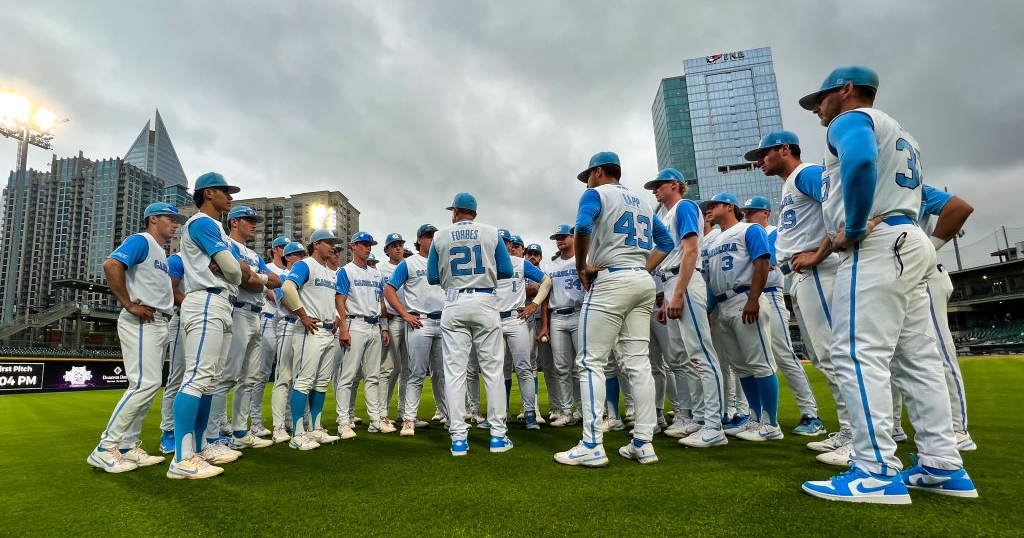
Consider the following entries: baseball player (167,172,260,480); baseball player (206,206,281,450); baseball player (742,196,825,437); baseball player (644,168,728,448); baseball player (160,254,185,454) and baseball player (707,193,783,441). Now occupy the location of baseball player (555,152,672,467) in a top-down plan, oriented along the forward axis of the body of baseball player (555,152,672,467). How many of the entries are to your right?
3

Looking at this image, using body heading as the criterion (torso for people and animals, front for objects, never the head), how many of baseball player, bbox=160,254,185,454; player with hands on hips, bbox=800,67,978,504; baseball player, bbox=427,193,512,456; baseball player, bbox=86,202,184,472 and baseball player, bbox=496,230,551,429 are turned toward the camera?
1

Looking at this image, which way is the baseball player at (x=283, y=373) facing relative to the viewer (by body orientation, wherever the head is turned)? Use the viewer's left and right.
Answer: facing the viewer and to the right of the viewer

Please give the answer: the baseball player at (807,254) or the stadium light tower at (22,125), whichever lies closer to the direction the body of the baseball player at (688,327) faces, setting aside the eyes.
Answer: the stadium light tower

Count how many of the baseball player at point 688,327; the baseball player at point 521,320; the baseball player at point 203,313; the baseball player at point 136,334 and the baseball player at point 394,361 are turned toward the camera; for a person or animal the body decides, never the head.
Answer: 2

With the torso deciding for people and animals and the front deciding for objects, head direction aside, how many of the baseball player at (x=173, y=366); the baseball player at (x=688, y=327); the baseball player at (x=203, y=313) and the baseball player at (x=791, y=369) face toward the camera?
0

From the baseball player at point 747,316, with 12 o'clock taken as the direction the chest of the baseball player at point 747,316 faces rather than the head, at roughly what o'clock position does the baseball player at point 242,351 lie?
the baseball player at point 242,351 is roughly at 1 o'clock from the baseball player at point 747,316.

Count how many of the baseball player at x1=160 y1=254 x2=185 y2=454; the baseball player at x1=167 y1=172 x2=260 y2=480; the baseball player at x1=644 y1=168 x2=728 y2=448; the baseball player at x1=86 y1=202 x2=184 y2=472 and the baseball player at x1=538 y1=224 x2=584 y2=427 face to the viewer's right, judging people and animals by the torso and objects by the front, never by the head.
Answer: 3

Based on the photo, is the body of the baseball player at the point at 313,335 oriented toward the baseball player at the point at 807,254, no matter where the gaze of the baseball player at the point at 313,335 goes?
yes

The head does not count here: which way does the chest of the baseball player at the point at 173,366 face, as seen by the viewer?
to the viewer's right

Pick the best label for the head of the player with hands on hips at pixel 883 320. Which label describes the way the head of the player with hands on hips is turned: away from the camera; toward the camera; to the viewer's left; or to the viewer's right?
to the viewer's left

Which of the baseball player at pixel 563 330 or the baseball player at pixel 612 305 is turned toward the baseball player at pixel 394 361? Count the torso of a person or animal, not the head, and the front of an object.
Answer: the baseball player at pixel 612 305

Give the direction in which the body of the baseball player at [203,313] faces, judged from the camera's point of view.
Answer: to the viewer's right

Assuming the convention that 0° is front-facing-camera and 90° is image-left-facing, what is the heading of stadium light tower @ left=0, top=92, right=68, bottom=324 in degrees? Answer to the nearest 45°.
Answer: approximately 315°

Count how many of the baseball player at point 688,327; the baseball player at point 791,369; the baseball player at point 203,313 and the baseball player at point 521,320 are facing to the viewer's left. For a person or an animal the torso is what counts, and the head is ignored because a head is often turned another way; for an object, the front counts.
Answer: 2

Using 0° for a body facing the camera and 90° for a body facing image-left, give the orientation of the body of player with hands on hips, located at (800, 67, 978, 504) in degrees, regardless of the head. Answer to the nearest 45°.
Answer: approximately 135°

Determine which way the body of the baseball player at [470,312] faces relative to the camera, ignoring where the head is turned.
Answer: away from the camera

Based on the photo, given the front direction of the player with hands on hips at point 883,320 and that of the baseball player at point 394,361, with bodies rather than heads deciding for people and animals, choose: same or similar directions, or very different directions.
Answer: very different directions

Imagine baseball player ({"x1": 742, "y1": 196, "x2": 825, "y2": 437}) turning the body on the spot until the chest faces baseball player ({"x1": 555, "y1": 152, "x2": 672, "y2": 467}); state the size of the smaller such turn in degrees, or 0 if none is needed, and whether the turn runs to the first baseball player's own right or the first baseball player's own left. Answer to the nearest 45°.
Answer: approximately 45° to the first baseball player's own left

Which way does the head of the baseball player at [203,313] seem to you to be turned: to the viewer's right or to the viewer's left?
to the viewer's right

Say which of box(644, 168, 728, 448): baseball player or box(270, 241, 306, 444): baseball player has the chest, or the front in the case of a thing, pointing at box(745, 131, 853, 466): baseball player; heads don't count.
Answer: box(270, 241, 306, 444): baseball player

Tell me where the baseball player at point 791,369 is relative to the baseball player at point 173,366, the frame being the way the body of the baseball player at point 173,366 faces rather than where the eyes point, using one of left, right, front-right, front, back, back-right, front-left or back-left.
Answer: front-right

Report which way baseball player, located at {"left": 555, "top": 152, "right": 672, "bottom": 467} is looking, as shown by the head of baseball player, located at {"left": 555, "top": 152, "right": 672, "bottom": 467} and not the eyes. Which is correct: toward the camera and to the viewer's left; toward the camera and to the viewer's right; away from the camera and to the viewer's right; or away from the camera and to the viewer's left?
away from the camera and to the viewer's left

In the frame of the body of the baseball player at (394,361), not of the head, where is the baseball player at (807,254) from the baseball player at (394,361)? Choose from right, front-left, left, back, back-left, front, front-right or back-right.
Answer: front-left
